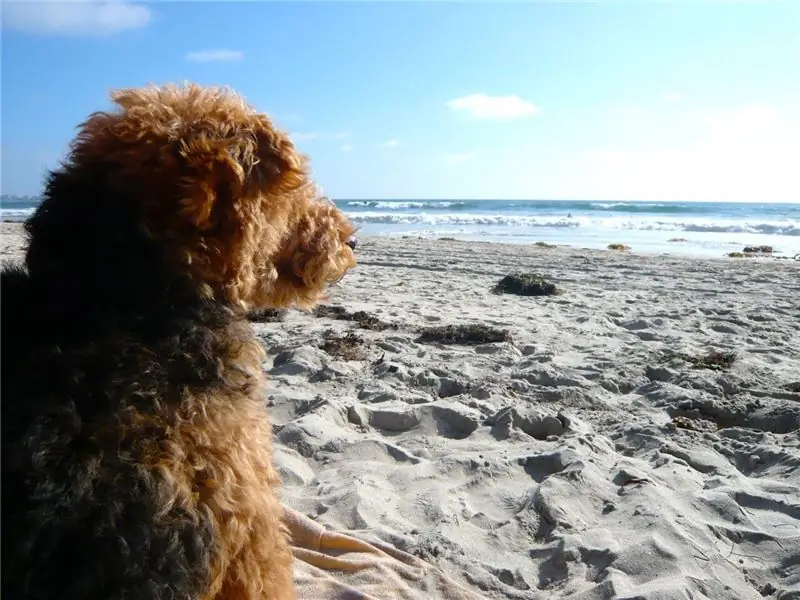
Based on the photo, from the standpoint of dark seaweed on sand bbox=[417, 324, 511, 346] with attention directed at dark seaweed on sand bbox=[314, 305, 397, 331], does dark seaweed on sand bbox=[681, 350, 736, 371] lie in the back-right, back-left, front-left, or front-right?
back-right

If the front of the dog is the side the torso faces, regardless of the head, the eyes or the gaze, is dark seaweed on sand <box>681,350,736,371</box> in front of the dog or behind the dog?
in front
